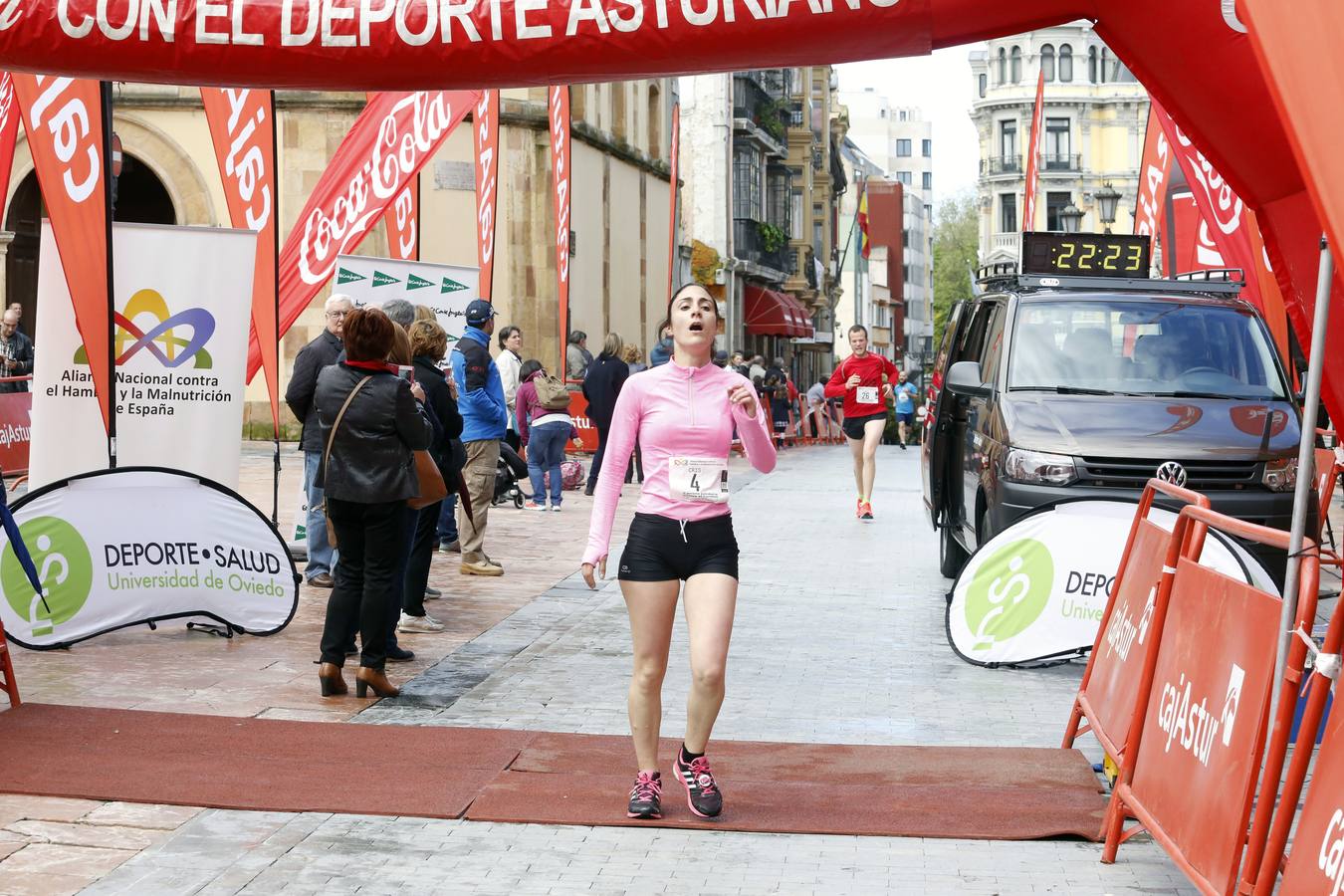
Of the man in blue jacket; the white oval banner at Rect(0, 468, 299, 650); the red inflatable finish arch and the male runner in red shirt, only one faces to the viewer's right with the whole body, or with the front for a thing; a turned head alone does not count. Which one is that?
the man in blue jacket

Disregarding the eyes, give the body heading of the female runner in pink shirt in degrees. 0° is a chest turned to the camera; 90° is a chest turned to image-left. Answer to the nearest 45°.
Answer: approximately 0°

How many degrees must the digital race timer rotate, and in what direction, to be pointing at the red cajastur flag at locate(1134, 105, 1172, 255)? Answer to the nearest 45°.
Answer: approximately 180°

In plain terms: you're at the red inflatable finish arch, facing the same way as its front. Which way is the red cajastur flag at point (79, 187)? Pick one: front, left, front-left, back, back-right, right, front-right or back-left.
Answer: back-right

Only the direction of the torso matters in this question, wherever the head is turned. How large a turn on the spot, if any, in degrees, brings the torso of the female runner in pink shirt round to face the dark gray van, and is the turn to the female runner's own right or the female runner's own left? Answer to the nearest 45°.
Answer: approximately 135° to the female runner's own left

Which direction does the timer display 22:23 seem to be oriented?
toward the camera

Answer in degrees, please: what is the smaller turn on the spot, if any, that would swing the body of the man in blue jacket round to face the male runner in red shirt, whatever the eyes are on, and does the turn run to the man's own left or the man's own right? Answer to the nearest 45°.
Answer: approximately 45° to the man's own left

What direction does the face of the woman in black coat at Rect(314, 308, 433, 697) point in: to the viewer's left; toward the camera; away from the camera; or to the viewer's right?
away from the camera

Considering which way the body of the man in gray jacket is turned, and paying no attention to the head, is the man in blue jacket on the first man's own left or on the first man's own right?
on the first man's own left

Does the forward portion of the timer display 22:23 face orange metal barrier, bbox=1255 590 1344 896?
yes

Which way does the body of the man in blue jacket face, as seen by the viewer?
to the viewer's right
